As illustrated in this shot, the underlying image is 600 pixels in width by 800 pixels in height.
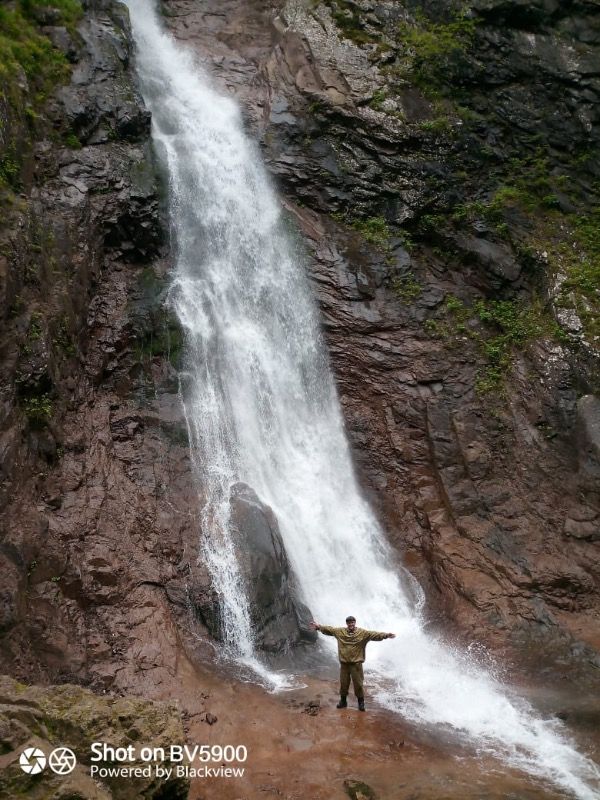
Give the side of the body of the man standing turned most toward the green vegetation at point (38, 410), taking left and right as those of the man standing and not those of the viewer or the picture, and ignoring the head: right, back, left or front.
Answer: right

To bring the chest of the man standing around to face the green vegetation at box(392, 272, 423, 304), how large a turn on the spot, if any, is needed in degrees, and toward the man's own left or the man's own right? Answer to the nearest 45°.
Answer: approximately 180°

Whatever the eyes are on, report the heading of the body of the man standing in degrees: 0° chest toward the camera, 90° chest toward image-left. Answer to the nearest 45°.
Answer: approximately 0°

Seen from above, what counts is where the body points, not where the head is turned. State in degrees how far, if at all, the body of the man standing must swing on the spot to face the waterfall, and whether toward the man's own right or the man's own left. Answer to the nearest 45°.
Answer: approximately 180°

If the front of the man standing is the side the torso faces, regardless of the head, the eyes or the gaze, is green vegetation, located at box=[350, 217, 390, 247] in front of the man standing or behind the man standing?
behind
